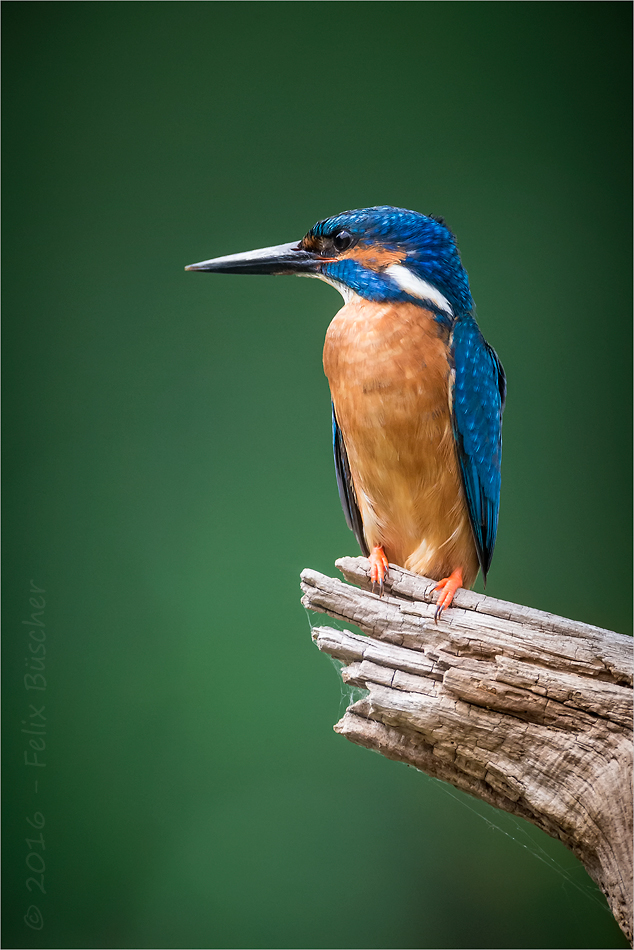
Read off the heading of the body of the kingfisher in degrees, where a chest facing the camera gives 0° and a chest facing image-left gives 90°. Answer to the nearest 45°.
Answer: approximately 45°
